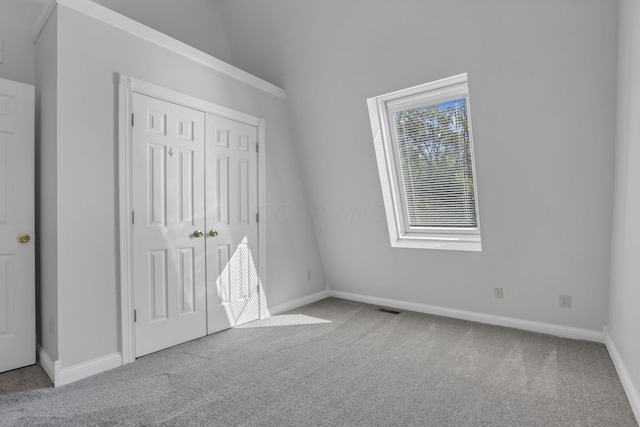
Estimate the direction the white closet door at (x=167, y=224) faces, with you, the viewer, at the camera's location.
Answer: facing the viewer and to the right of the viewer

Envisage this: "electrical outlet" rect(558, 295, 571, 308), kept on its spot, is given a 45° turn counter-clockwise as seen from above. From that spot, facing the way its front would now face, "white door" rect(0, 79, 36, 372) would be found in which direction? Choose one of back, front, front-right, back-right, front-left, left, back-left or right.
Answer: right

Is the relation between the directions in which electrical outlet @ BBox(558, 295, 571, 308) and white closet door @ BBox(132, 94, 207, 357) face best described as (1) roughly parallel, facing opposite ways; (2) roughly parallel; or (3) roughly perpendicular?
roughly perpendicular

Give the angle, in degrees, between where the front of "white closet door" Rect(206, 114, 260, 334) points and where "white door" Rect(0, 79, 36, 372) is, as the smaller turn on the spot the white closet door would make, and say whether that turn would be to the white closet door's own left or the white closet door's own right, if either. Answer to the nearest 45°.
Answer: approximately 135° to the white closet door's own right

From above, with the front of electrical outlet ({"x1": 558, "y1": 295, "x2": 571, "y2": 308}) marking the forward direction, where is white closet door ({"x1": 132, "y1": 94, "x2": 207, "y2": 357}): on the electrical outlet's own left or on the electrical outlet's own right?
on the electrical outlet's own right

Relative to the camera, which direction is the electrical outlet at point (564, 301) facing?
toward the camera

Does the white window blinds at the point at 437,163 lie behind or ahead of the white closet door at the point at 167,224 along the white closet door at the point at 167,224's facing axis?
ahead

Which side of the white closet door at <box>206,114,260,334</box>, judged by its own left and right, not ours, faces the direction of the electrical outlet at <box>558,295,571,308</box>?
front

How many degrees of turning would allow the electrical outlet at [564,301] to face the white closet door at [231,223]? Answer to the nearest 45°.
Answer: approximately 45° to its right

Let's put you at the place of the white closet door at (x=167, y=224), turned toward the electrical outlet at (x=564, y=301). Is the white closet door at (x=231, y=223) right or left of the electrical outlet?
left

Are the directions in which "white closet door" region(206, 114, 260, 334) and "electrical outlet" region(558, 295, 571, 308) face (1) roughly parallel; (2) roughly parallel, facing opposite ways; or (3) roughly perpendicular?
roughly perpendicular

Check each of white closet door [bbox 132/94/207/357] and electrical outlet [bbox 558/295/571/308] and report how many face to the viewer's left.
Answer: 0

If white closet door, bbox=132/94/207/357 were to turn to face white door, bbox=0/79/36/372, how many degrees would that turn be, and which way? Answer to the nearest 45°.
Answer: approximately 135° to its right

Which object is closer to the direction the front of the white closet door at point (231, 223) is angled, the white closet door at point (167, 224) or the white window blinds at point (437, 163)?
the white window blinds

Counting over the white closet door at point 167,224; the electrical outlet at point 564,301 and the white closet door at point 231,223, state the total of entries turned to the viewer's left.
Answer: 0

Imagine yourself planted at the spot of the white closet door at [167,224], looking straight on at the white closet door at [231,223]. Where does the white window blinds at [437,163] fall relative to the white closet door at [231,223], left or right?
right
